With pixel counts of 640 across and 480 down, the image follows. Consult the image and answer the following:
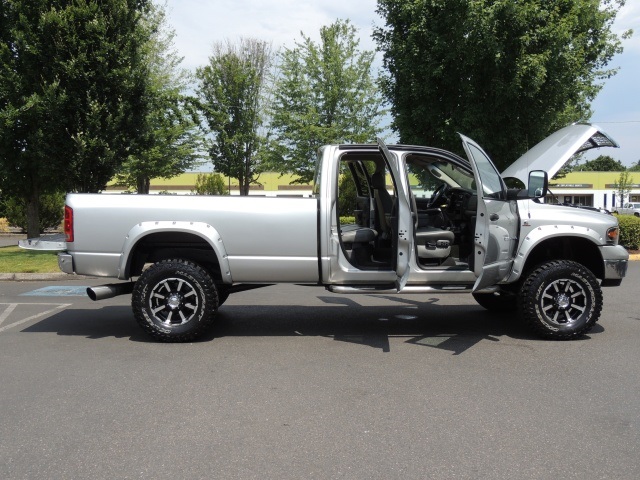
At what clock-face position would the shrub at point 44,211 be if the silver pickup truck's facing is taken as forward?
The shrub is roughly at 8 o'clock from the silver pickup truck.

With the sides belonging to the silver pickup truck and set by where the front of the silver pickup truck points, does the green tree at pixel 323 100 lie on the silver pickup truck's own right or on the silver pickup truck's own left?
on the silver pickup truck's own left

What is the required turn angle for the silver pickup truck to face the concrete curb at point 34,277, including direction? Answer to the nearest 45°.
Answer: approximately 135° to its left

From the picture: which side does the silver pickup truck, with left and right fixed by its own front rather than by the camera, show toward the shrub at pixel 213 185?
left

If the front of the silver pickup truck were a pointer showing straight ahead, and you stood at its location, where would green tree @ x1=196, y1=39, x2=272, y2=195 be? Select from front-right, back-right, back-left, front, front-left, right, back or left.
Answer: left

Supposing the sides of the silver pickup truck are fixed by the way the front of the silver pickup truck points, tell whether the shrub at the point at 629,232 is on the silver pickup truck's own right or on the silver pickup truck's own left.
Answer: on the silver pickup truck's own left

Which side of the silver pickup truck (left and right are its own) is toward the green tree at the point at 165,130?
left

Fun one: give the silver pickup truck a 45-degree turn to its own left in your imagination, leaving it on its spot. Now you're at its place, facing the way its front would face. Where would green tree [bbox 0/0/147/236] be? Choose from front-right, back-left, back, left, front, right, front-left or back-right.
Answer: left

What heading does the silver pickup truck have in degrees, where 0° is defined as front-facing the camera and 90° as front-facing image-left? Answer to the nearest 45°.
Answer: approximately 270°
